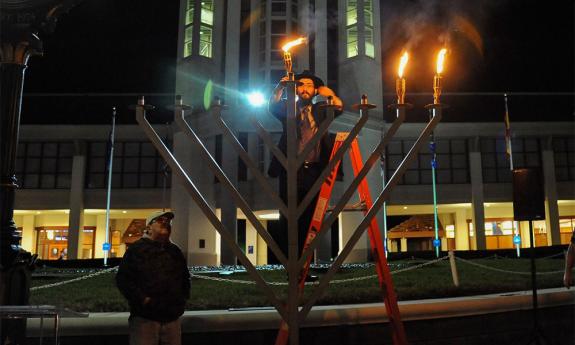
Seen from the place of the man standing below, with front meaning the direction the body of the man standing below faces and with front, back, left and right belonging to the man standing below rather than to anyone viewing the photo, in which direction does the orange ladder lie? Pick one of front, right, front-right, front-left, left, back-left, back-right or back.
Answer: front-left

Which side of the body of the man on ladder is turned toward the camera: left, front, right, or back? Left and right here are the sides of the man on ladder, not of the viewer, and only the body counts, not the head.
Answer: front

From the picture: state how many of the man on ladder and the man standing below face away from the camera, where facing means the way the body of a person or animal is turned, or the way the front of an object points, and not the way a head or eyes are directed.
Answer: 0

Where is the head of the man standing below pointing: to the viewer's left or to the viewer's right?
to the viewer's right

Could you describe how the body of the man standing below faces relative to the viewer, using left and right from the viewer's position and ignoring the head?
facing the viewer and to the right of the viewer

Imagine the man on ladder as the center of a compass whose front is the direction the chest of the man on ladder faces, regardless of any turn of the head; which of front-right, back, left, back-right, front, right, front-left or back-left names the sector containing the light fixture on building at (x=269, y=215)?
back
